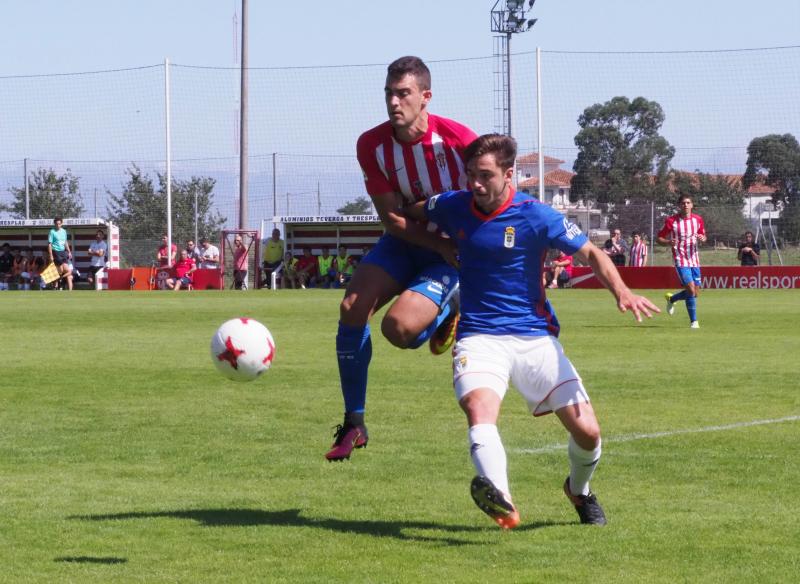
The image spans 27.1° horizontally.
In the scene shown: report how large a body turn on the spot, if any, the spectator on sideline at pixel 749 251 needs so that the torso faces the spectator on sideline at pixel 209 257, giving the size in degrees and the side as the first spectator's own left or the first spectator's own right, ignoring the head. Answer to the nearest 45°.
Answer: approximately 90° to the first spectator's own right

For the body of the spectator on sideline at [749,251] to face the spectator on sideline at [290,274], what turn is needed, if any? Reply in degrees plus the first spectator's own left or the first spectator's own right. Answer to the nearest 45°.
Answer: approximately 90° to the first spectator's own right

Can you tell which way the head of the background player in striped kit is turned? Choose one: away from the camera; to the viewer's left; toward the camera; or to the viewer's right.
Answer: toward the camera

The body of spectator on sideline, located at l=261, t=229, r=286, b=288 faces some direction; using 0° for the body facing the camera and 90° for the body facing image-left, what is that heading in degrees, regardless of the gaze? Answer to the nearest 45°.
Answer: approximately 0°

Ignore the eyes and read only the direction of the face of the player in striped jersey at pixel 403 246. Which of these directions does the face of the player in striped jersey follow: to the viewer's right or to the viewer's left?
to the viewer's left

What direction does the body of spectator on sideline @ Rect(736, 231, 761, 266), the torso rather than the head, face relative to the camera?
toward the camera

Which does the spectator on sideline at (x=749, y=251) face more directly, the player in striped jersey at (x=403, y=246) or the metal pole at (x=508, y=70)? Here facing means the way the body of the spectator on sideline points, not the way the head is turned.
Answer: the player in striped jersey

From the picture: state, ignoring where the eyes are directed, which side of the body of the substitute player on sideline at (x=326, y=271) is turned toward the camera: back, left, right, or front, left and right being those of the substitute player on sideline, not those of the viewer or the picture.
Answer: front

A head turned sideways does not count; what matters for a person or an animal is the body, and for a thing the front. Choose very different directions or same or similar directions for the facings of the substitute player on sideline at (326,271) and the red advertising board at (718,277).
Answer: same or similar directions

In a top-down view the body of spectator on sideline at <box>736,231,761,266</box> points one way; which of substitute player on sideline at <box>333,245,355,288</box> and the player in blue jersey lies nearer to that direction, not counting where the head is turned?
the player in blue jersey

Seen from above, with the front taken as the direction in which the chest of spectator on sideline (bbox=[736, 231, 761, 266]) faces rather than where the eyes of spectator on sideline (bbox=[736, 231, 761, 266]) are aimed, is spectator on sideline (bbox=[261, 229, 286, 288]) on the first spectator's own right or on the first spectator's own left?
on the first spectator's own right

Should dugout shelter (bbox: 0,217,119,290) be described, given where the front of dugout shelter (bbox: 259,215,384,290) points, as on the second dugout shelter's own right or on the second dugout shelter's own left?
on the second dugout shelter's own right

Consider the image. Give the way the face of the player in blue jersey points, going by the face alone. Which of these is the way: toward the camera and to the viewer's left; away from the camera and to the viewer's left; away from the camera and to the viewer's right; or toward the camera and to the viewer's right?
toward the camera and to the viewer's left

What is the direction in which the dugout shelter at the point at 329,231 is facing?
toward the camera
